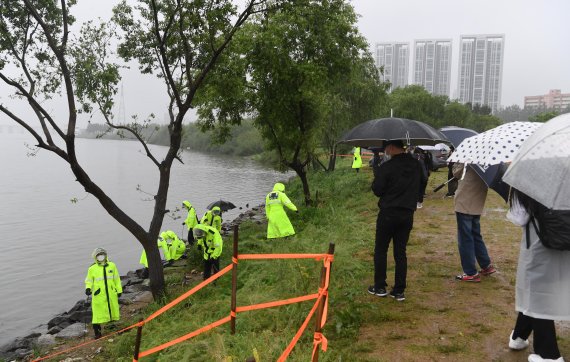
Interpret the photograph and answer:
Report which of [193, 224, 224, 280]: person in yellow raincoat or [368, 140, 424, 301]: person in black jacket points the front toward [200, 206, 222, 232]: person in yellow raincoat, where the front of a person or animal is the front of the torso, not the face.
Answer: the person in black jacket

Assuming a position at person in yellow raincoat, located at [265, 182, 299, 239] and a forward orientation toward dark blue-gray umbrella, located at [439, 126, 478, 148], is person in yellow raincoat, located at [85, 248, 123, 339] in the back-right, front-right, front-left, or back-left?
back-right

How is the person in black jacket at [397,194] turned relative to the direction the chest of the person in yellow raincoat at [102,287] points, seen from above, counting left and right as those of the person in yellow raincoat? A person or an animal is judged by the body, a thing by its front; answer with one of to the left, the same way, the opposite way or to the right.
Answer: the opposite way

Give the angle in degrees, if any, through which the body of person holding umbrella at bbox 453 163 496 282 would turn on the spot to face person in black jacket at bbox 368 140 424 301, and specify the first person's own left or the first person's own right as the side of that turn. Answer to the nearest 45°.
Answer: approximately 45° to the first person's own left

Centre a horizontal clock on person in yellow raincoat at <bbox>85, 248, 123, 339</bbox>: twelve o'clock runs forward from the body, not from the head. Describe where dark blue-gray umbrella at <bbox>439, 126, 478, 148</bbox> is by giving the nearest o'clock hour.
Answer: The dark blue-gray umbrella is roughly at 9 o'clock from the person in yellow raincoat.

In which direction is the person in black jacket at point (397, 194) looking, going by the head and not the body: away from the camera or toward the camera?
away from the camera

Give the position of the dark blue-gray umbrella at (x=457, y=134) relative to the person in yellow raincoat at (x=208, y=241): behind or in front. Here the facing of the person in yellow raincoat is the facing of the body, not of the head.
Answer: behind

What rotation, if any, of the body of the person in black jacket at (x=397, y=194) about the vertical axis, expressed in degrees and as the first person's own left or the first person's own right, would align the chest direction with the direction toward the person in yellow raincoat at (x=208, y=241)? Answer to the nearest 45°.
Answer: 0° — they already face them

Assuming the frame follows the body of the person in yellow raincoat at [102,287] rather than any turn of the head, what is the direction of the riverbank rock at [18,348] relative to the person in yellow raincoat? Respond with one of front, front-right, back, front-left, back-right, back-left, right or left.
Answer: back-right

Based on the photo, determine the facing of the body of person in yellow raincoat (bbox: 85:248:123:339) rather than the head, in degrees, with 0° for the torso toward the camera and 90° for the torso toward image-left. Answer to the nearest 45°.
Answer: approximately 0°

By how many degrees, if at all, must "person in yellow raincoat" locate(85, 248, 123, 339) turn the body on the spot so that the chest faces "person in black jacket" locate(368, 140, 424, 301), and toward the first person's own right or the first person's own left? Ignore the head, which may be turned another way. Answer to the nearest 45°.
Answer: approximately 45° to the first person's own left
